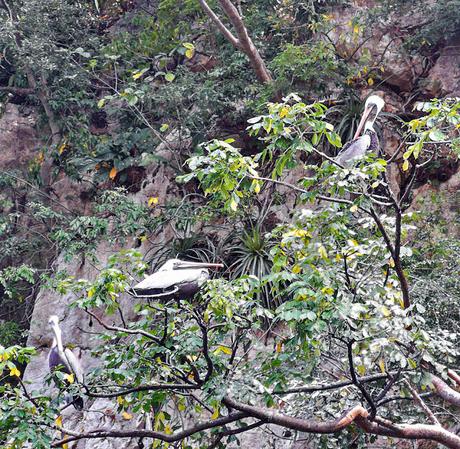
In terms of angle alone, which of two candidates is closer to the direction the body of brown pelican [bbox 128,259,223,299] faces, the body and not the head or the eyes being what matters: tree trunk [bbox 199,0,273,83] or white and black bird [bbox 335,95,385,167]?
the white and black bird

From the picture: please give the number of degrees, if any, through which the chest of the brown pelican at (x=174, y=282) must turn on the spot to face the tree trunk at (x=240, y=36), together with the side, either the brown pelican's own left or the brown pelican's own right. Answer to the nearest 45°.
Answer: approximately 90° to the brown pelican's own left

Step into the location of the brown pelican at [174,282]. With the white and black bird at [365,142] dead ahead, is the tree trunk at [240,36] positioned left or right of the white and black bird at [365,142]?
left

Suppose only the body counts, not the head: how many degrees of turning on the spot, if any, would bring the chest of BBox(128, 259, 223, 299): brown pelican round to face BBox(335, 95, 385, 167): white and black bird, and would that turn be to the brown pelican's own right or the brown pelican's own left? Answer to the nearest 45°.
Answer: approximately 45° to the brown pelican's own left

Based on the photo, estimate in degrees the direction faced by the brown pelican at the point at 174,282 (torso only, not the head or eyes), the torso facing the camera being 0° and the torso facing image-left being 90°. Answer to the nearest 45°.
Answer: approximately 270°
